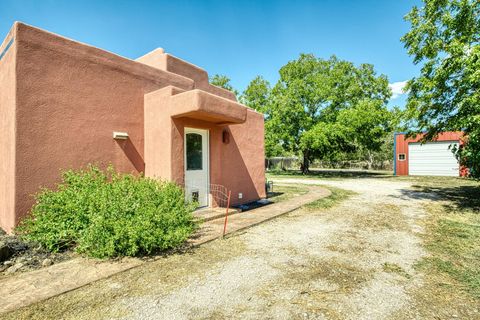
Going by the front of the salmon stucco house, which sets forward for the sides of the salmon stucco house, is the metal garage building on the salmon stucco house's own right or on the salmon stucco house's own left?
on the salmon stucco house's own left

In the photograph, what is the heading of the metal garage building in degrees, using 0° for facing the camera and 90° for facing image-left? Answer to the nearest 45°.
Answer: approximately 0°

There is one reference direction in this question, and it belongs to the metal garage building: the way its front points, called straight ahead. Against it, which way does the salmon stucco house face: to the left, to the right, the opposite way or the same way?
to the left

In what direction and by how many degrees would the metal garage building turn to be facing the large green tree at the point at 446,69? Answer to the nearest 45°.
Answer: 0° — it already faces it
